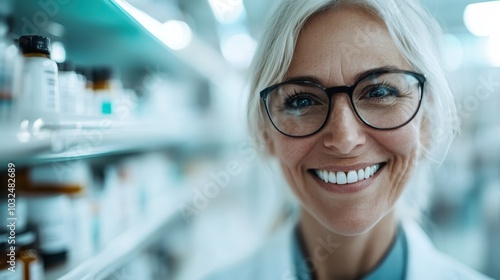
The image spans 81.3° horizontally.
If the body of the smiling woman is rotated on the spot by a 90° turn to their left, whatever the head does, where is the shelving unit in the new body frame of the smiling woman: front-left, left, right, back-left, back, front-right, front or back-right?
back

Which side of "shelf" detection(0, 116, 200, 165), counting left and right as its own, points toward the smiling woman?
front

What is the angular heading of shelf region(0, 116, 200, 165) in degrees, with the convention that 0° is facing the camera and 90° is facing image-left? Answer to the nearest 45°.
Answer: approximately 315°

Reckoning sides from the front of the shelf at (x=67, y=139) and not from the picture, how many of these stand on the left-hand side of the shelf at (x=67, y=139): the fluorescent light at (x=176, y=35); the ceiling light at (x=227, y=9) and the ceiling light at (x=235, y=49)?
3

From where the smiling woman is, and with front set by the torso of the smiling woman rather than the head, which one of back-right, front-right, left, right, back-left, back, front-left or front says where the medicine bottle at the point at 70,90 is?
right

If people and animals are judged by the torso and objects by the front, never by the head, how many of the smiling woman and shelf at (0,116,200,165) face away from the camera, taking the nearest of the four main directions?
0

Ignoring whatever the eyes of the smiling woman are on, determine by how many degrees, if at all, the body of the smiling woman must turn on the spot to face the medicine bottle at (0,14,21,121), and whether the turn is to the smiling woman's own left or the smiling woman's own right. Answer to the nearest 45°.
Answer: approximately 90° to the smiling woman's own right

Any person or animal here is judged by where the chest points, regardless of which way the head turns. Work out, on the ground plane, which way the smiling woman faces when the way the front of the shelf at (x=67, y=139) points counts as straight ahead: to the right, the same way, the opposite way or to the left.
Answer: to the right

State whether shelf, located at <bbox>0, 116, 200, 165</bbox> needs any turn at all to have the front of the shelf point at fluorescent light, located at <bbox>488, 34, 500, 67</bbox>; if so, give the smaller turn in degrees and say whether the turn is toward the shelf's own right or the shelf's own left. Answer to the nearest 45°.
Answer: approximately 45° to the shelf's own left

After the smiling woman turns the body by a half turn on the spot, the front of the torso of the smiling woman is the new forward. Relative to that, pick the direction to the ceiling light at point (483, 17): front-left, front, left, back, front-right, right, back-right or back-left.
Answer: front-right

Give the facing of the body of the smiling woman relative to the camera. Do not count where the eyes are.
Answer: toward the camera
